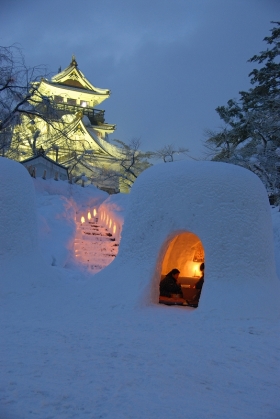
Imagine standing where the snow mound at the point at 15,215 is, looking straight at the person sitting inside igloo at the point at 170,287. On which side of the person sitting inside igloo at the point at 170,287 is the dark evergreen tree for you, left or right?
left

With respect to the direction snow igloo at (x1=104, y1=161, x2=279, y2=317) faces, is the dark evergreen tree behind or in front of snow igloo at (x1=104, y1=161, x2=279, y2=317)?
behind

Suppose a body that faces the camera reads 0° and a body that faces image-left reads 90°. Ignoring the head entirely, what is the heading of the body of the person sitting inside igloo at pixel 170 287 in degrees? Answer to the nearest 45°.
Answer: approximately 270°

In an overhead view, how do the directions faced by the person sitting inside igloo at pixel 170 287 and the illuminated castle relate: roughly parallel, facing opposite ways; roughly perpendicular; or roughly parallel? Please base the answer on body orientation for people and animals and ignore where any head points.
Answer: roughly perpendicular

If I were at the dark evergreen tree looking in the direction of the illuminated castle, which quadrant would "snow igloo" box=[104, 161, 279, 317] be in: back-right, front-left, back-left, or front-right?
back-left

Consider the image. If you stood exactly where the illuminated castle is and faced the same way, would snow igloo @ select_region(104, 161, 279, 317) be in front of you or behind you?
in front

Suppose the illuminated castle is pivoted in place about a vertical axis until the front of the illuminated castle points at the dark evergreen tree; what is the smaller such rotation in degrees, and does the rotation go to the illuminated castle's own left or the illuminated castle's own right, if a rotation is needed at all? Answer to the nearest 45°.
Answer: approximately 45° to the illuminated castle's own left

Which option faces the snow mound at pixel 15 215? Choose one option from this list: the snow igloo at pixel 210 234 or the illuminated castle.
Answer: the illuminated castle

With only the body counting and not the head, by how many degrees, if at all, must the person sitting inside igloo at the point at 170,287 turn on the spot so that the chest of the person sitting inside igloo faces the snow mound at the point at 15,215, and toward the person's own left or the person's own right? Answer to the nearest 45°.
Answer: approximately 180°

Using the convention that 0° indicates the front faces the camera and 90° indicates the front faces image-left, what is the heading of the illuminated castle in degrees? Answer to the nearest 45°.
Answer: approximately 0°
